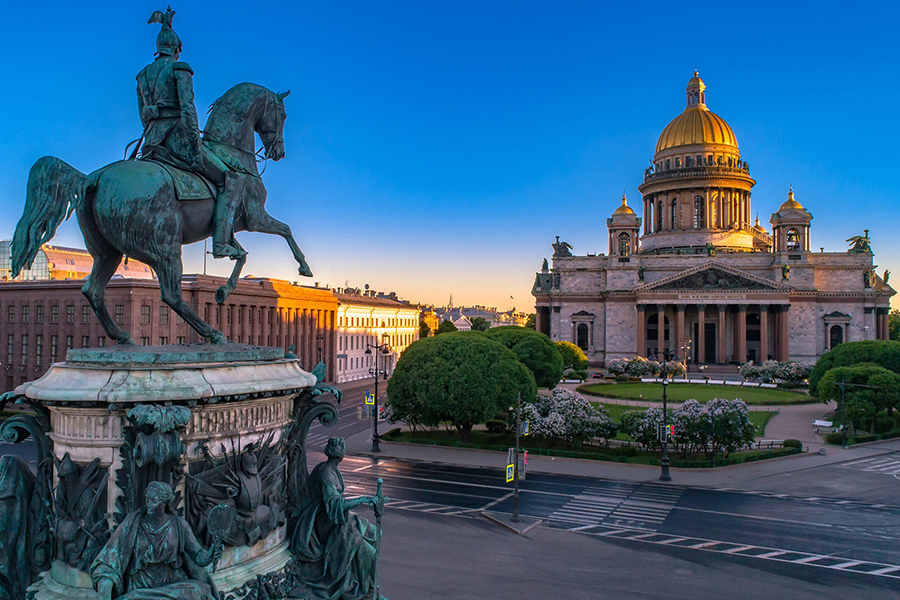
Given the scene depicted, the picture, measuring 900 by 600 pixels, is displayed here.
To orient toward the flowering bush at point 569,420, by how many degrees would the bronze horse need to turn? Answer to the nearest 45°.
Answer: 0° — it already faces it

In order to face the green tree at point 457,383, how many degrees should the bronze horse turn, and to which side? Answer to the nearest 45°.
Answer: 0° — it already faces it

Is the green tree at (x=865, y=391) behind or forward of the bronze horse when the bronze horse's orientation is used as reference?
forward

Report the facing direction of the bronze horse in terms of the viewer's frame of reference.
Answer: facing away from the viewer and to the right of the viewer

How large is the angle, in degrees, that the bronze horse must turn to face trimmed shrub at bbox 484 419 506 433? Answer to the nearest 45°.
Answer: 0° — it already faces it

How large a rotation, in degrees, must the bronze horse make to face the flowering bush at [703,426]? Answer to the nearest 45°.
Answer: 0° — it already faces it
